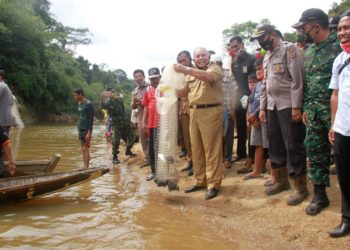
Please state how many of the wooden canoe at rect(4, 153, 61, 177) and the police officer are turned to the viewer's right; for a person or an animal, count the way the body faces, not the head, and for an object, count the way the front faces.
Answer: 1

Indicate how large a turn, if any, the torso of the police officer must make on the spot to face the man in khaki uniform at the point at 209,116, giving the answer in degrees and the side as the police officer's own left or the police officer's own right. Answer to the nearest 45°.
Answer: approximately 90° to the police officer's own right

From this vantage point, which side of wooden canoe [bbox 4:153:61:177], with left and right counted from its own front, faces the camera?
right

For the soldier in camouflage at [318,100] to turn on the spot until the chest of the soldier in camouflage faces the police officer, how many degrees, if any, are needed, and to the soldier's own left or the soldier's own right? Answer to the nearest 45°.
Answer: approximately 90° to the soldier's own right

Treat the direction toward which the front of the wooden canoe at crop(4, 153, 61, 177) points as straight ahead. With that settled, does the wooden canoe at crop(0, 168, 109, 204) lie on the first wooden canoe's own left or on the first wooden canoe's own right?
on the first wooden canoe's own right

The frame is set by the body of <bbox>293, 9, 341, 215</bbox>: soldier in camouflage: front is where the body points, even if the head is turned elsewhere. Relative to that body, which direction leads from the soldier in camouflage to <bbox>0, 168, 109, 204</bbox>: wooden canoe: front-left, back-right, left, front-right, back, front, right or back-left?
front-right

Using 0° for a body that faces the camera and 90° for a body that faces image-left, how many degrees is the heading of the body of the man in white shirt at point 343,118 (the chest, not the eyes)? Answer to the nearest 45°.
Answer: approximately 45°

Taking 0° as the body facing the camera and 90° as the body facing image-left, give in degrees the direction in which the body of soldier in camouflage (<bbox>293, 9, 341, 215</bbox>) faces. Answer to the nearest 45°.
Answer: approximately 45°

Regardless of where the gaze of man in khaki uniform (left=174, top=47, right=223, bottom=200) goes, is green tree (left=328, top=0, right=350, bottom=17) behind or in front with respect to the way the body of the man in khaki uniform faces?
behind
